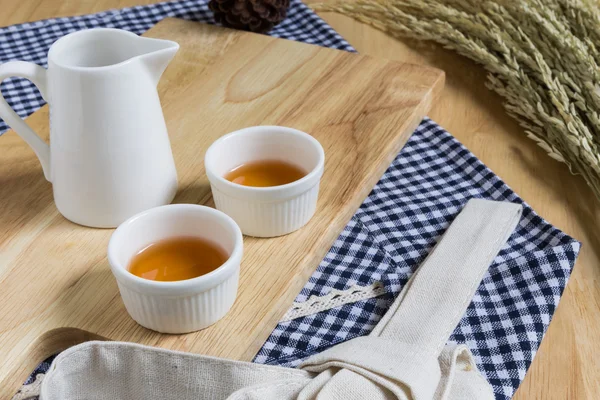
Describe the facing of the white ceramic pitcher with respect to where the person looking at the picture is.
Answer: facing to the right of the viewer
